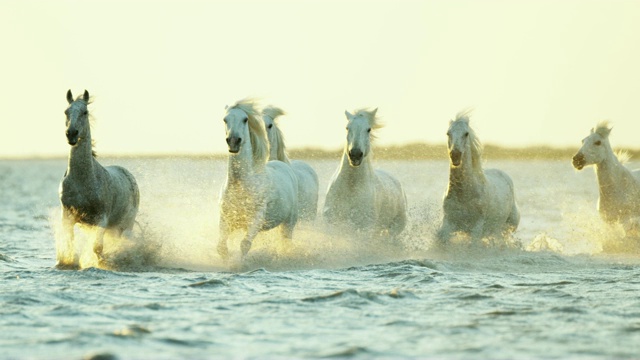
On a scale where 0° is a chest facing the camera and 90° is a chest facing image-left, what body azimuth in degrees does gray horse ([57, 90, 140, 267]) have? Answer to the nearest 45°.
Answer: approximately 45°

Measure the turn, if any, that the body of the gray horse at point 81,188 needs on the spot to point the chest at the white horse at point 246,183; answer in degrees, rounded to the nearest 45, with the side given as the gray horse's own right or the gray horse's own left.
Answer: approximately 135° to the gray horse's own left

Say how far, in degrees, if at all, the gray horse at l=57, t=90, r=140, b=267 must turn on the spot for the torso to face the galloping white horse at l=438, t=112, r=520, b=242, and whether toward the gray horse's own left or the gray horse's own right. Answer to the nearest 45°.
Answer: approximately 135° to the gray horse's own left

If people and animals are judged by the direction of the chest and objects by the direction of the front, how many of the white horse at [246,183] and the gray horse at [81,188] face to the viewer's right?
0

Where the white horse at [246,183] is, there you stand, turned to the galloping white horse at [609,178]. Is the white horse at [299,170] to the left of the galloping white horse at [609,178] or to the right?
left

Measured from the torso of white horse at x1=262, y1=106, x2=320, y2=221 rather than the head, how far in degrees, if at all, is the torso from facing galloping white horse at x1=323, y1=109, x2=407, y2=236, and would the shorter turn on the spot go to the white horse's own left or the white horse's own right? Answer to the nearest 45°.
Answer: approximately 90° to the white horse's own left
